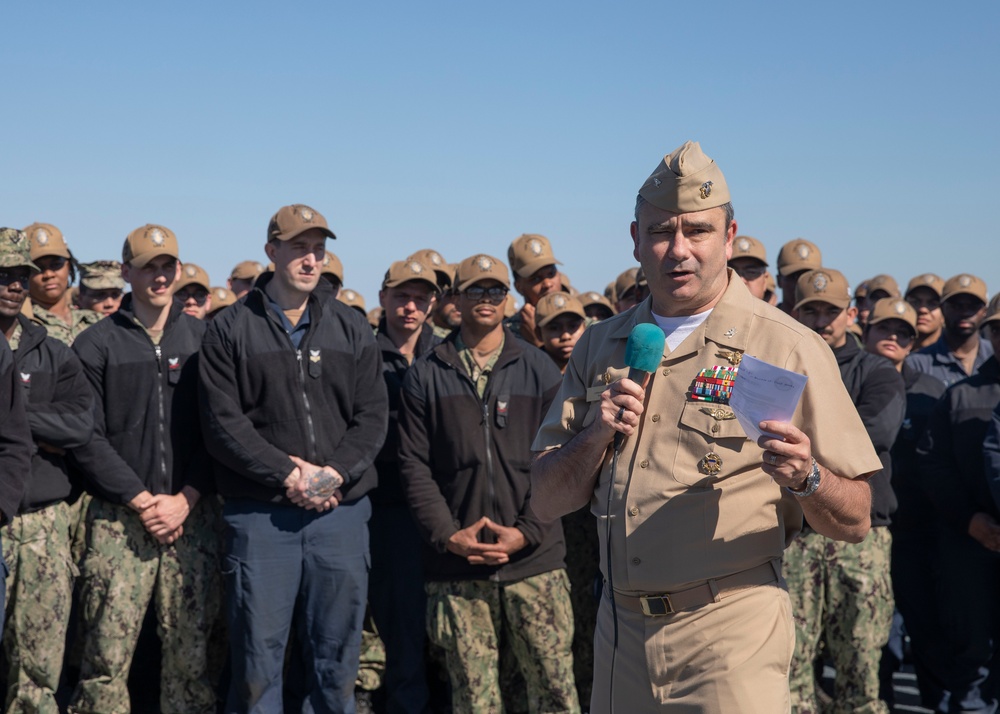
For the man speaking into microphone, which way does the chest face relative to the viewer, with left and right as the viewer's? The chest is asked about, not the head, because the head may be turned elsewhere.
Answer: facing the viewer and to the left of the viewer
